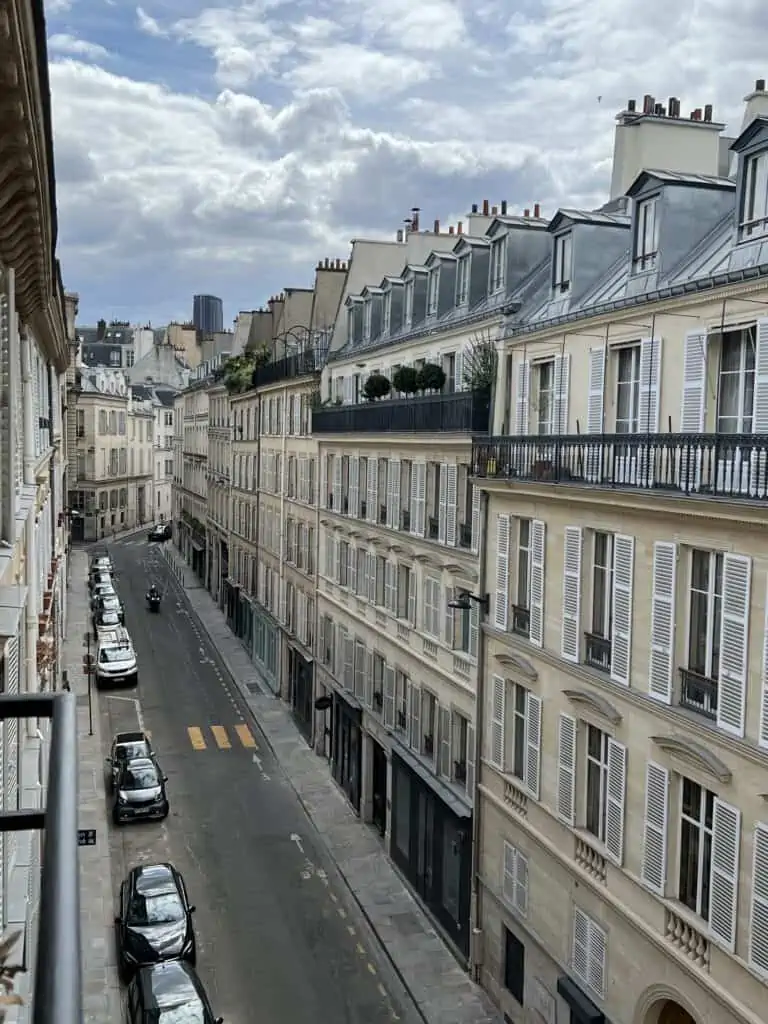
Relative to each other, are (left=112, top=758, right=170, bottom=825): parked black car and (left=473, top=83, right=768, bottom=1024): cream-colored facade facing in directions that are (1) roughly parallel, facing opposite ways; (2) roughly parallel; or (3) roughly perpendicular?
roughly perpendicular

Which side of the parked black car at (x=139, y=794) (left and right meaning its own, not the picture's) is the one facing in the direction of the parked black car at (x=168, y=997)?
front

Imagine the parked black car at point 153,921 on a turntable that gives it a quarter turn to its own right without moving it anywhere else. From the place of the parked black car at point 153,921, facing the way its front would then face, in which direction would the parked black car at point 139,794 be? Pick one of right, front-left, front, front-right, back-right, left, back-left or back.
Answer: right

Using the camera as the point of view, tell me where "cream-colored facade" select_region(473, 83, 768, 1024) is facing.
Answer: facing the viewer and to the left of the viewer

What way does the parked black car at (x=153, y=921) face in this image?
toward the camera

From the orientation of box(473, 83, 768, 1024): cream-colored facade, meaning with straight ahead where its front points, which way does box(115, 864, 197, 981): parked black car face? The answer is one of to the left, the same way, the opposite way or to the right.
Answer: to the left

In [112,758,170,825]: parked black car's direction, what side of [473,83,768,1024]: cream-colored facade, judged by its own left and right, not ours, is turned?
right
